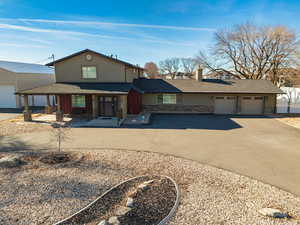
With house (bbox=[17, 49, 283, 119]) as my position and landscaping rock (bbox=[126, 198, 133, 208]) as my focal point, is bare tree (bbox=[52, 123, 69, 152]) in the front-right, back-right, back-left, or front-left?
front-right

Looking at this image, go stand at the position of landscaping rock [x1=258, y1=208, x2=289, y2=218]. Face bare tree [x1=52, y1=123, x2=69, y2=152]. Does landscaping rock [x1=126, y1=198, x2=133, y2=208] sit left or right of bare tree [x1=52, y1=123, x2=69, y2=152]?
left

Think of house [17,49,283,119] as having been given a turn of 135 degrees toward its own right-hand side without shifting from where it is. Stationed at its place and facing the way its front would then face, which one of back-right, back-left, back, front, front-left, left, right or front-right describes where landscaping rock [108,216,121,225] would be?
back-left

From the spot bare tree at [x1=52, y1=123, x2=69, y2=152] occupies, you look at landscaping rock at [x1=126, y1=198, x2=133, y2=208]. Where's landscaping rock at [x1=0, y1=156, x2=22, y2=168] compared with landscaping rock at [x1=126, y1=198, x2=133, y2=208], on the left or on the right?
right

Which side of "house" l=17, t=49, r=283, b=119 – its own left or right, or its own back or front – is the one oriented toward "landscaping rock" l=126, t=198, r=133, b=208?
front

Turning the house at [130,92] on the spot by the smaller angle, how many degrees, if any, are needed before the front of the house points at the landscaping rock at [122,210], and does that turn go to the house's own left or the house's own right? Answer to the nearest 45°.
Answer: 0° — it already faces it

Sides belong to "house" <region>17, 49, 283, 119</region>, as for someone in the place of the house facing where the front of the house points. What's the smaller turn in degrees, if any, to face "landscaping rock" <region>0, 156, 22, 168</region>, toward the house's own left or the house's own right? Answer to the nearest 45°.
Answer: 0° — it already faces it

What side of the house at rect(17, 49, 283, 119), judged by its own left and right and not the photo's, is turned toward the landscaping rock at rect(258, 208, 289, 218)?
front

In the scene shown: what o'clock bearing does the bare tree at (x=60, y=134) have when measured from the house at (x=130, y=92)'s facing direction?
The bare tree is roughly at 1 o'clock from the house.

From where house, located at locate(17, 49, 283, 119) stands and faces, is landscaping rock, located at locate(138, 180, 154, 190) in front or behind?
in front

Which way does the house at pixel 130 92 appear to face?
toward the camera
